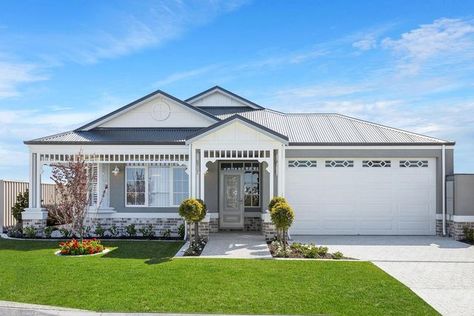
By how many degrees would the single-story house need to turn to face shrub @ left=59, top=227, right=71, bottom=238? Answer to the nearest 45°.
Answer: approximately 90° to its right

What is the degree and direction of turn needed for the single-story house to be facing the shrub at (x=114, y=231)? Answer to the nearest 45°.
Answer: approximately 90° to its right

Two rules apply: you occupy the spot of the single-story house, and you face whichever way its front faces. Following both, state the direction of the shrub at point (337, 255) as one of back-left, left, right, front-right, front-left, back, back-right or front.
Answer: front

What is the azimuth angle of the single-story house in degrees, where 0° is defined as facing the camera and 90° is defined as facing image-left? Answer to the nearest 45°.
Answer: approximately 0°

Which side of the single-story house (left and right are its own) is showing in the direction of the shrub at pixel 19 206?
right

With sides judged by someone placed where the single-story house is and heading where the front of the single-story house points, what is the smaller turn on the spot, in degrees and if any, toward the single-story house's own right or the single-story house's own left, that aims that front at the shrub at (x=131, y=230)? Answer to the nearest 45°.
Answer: approximately 90° to the single-story house's own right

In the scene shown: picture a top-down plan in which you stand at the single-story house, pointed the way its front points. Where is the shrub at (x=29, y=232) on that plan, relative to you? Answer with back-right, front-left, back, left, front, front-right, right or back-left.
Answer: right

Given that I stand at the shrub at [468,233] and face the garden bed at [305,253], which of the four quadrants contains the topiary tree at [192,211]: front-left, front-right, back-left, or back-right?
front-right

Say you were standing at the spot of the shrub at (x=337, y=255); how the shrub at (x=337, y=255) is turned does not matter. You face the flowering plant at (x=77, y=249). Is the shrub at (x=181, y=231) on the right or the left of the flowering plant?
right

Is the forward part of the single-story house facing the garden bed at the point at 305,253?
yes
